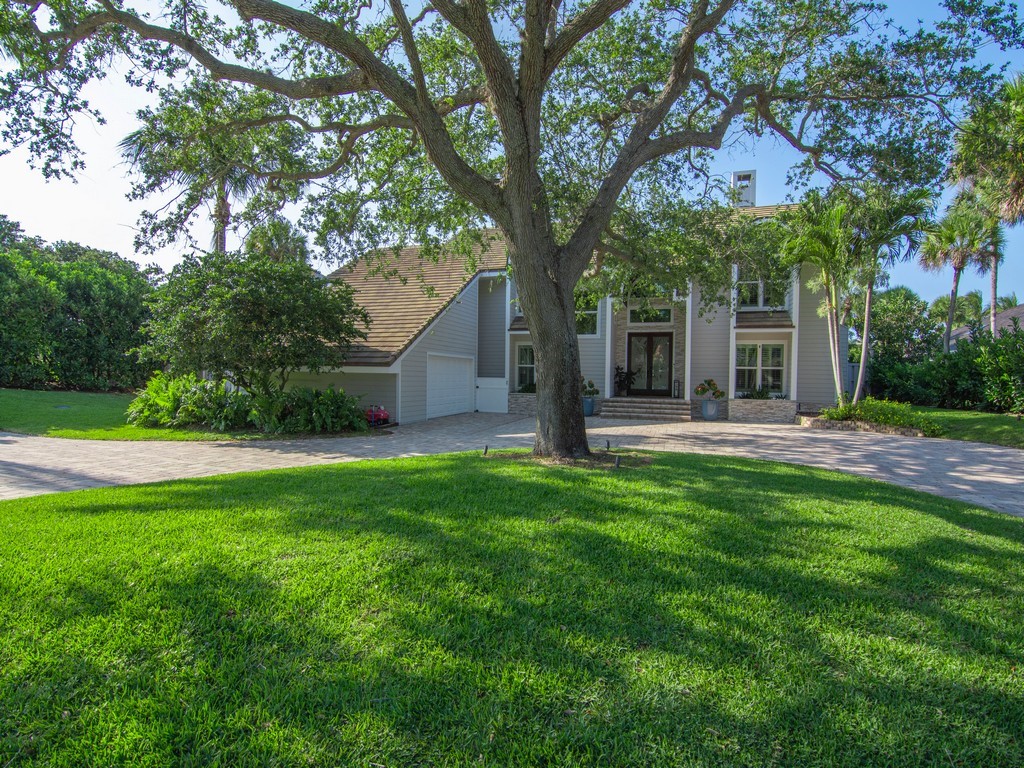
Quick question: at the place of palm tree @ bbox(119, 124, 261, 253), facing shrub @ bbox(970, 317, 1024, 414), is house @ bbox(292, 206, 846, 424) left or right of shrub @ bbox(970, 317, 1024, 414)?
left

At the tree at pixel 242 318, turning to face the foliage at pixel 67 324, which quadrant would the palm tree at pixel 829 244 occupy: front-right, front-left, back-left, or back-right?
back-right

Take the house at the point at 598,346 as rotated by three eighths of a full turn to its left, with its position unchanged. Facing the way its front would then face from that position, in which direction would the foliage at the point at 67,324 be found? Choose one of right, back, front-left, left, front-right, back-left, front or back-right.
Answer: back-left

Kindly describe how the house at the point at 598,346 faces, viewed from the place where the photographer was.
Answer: facing the viewer

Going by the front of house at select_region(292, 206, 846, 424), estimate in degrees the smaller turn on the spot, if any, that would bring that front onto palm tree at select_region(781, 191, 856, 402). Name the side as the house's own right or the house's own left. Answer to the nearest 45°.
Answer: approximately 45° to the house's own left

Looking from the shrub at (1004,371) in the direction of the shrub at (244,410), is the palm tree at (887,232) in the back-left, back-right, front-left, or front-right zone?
front-left

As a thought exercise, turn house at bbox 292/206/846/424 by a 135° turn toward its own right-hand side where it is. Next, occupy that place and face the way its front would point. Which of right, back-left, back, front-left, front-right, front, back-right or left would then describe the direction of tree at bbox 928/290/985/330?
right

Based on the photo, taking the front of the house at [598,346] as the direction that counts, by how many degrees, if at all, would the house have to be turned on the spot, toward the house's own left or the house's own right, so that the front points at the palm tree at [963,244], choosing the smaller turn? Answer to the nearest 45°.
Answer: approximately 90° to the house's own left

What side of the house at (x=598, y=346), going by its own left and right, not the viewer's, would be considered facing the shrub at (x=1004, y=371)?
left

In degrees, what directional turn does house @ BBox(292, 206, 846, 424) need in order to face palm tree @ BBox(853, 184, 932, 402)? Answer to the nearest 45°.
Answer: approximately 45° to its left
